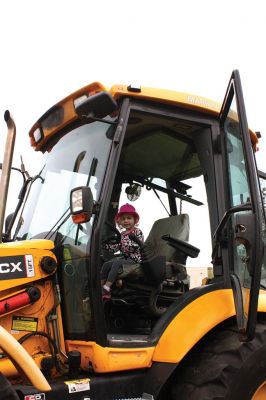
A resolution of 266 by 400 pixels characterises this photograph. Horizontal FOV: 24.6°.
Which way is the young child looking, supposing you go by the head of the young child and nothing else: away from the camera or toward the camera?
toward the camera

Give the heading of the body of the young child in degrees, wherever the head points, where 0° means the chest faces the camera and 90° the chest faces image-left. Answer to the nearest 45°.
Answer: approximately 45°

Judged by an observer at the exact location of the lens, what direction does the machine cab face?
facing the viewer and to the left of the viewer
